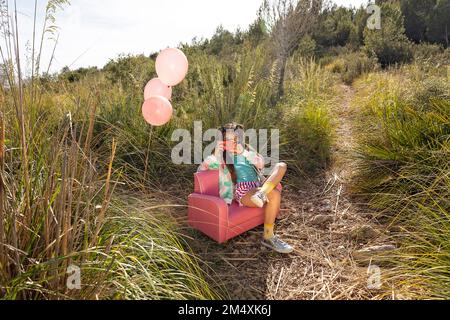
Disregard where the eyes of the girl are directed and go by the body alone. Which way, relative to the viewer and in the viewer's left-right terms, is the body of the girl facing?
facing the viewer and to the right of the viewer

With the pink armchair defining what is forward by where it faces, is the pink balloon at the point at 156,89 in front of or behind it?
behind

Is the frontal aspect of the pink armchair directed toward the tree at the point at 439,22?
no

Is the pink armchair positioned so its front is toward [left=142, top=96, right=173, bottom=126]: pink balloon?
no

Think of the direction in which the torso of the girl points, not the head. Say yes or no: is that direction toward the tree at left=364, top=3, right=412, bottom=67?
no

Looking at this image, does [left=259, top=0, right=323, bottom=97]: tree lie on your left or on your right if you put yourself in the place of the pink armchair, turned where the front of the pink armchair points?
on your left

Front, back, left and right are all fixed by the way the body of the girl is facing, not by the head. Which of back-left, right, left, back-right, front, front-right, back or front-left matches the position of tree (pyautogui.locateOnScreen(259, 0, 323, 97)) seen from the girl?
back-left

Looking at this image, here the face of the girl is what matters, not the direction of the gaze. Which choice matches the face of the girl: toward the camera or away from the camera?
toward the camera
